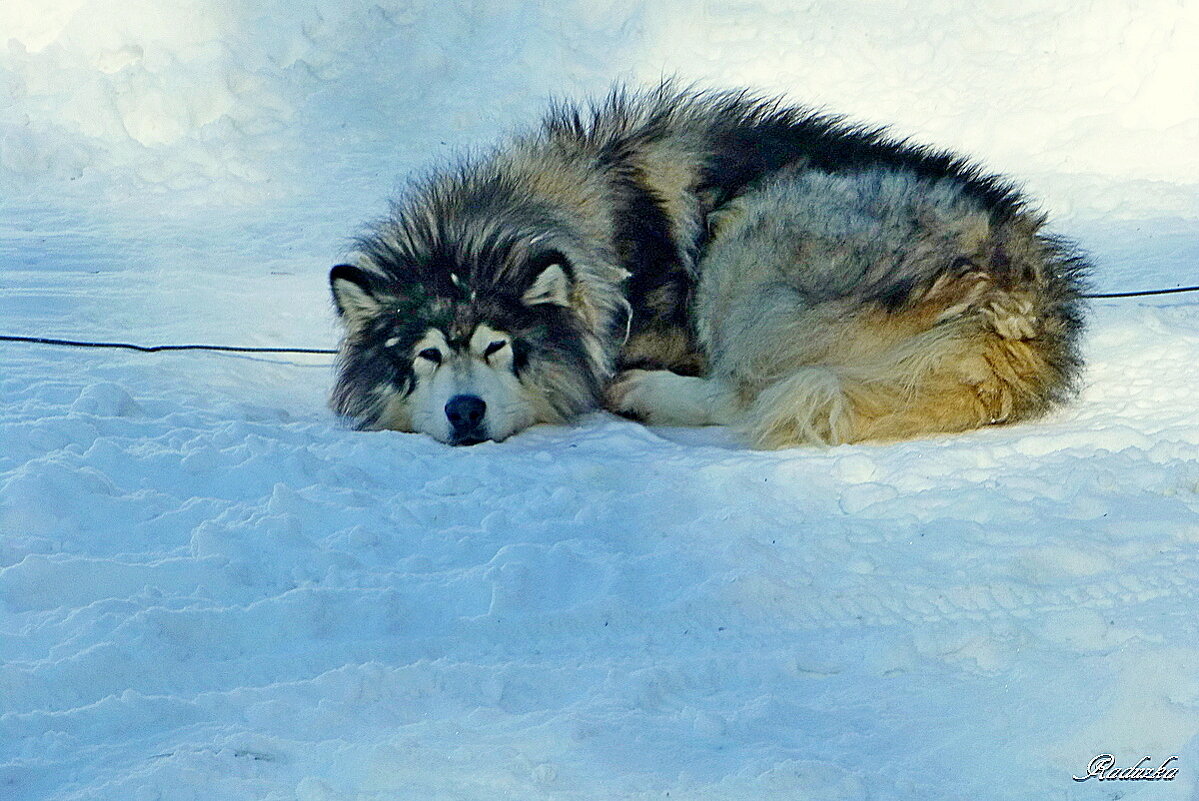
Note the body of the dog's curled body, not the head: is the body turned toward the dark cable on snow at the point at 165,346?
yes

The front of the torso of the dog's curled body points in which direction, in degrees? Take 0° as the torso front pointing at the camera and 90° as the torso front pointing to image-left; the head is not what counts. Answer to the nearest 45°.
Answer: approximately 90°
